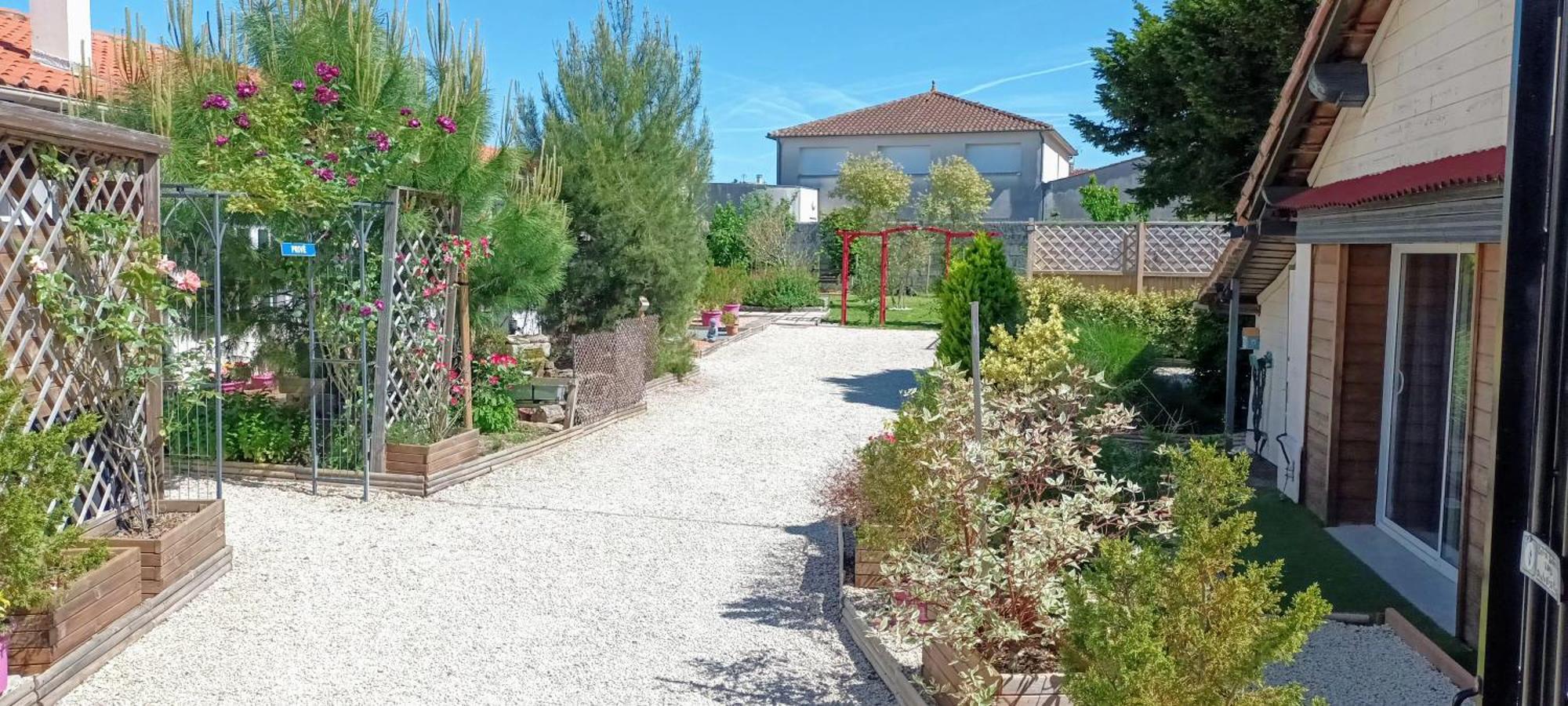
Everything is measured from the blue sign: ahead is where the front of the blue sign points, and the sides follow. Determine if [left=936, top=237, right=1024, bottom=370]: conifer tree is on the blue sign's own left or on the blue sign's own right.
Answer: on the blue sign's own left

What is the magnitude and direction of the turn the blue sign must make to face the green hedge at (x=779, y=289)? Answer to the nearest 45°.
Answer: approximately 135° to its left

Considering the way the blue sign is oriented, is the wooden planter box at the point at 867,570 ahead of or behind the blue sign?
ahead

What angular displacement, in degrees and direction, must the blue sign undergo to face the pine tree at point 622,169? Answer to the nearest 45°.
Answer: approximately 135° to its left

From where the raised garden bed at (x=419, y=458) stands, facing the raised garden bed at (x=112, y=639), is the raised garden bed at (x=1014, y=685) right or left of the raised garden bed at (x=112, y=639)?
left

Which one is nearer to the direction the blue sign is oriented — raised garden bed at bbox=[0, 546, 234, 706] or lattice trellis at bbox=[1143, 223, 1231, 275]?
the raised garden bed

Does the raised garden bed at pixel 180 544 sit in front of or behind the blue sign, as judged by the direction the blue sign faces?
in front

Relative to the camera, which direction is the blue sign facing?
toward the camera

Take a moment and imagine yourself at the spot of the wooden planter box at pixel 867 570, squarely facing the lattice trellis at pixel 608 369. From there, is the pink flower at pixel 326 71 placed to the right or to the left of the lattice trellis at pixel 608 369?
left

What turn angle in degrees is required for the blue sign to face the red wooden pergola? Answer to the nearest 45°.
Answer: approximately 135° to its left

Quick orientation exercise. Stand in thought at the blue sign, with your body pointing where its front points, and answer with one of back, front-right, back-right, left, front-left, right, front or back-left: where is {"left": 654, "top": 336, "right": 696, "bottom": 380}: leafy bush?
back-left

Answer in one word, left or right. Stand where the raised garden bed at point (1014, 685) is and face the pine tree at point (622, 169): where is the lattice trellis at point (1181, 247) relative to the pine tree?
right

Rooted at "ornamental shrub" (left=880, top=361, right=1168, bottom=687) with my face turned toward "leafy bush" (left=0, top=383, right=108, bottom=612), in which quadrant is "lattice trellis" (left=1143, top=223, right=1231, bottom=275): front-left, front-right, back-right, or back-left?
back-right

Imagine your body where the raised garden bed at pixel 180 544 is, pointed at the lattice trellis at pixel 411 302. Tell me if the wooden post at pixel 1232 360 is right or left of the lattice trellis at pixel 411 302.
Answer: right
